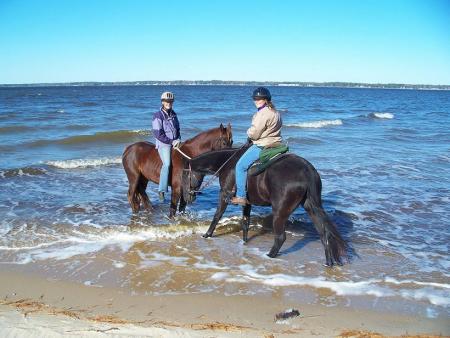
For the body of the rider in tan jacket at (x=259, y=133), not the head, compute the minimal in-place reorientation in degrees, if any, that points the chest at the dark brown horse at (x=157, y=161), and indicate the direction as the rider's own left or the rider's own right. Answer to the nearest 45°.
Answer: approximately 45° to the rider's own right

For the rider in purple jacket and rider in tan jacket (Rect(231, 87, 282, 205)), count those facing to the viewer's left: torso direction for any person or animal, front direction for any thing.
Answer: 1

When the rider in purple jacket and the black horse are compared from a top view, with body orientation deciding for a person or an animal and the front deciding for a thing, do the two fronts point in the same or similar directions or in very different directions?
very different directions

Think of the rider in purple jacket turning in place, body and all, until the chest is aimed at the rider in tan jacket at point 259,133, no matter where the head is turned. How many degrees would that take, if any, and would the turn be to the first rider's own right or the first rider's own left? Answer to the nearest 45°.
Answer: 0° — they already face them

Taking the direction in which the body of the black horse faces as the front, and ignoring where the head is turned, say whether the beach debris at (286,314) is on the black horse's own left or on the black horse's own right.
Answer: on the black horse's own left

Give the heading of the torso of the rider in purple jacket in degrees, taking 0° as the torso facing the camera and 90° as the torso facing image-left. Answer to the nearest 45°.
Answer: approximately 315°

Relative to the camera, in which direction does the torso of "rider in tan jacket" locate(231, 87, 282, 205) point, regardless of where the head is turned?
to the viewer's left

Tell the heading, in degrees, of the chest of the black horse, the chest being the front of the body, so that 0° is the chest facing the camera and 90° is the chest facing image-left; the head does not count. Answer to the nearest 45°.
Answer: approximately 135°

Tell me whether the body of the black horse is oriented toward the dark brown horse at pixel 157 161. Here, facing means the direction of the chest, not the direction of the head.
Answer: yes

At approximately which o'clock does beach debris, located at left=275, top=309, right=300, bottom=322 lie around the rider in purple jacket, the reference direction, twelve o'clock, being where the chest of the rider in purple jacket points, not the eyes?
The beach debris is roughly at 1 o'clock from the rider in purple jacket.
